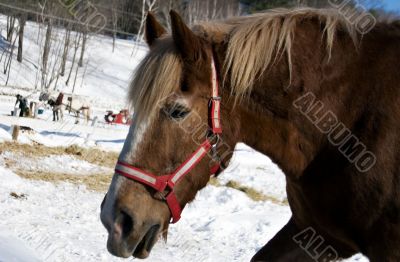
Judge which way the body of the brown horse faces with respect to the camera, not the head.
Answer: to the viewer's left
